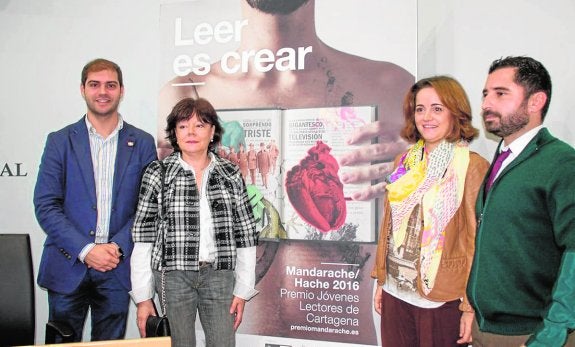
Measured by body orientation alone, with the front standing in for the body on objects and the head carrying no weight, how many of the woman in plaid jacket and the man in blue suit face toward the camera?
2

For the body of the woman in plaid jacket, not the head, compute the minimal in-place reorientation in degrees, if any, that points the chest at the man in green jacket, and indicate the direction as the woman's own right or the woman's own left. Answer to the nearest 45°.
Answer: approximately 45° to the woman's own left

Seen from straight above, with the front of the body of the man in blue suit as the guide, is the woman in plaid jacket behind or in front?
in front

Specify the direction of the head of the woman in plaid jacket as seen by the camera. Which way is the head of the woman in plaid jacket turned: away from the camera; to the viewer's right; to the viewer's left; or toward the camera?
toward the camera

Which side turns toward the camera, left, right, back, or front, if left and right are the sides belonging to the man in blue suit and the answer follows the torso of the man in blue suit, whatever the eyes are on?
front

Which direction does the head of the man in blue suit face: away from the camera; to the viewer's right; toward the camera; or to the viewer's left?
toward the camera

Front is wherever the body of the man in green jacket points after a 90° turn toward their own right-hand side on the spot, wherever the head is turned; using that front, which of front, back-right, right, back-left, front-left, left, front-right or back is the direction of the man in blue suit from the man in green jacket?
front-left

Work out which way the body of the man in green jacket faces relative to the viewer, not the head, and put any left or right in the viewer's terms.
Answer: facing the viewer and to the left of the viewer

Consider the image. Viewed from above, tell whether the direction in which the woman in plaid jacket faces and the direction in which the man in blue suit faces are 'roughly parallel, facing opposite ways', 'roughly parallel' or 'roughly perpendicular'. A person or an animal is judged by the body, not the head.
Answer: roughly parallel

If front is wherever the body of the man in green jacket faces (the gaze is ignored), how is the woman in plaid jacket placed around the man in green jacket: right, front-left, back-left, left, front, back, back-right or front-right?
front-right

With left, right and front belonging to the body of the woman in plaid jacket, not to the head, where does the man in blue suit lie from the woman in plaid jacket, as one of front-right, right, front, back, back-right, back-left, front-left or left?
back-right
